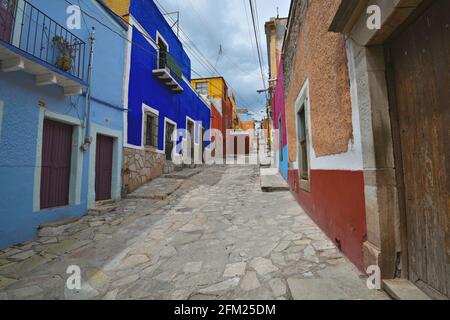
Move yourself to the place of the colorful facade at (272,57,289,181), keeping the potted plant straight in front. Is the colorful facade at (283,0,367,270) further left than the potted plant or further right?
left

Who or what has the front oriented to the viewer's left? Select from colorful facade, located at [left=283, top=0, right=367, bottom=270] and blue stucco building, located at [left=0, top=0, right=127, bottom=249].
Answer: the colorful facade

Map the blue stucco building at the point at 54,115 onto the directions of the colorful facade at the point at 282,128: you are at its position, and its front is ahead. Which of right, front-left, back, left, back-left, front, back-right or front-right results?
front-left

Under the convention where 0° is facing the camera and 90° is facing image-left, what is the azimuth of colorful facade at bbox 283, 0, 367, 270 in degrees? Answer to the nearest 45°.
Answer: approximately 90°

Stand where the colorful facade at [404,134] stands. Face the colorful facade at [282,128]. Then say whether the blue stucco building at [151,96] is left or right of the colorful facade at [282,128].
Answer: left

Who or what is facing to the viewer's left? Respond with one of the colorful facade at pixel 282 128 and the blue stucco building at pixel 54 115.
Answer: the colorful facade

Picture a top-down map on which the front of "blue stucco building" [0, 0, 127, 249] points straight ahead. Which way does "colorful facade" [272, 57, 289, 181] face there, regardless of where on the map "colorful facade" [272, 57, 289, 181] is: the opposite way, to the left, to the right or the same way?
the opposite way

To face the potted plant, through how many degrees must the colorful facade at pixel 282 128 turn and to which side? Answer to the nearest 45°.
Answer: approximately 45° to its left

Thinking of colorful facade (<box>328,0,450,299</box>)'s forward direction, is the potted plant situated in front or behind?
in front

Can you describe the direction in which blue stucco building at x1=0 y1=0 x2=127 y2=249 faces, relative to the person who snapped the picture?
facing the viewer and to the right of the viewer

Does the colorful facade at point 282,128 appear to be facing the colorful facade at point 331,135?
no

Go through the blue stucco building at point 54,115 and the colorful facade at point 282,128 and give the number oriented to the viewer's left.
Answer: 1

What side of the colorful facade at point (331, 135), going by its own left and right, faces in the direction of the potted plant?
front

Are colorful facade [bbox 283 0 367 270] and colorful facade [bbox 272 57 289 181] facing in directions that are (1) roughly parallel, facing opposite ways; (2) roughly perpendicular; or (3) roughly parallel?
roughly parallel

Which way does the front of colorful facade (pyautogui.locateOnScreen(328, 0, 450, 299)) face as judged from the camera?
facing the viewer and to the left of the viewer

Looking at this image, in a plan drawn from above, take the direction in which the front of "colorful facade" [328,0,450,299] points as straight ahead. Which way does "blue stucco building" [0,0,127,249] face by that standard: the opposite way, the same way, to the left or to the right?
the opposite way

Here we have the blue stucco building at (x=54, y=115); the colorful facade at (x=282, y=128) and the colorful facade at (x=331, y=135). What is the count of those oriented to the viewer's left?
2

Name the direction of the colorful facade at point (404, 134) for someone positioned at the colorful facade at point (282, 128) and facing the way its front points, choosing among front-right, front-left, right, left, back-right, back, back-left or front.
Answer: left

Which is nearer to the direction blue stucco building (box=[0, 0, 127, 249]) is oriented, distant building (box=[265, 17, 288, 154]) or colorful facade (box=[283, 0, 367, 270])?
the colorful facade

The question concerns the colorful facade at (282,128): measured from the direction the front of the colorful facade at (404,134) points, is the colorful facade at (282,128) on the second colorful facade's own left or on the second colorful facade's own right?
on the second colorful facade's own right

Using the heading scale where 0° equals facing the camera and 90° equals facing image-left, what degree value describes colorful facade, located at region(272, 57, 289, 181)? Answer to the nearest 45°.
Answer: approximately 90°
